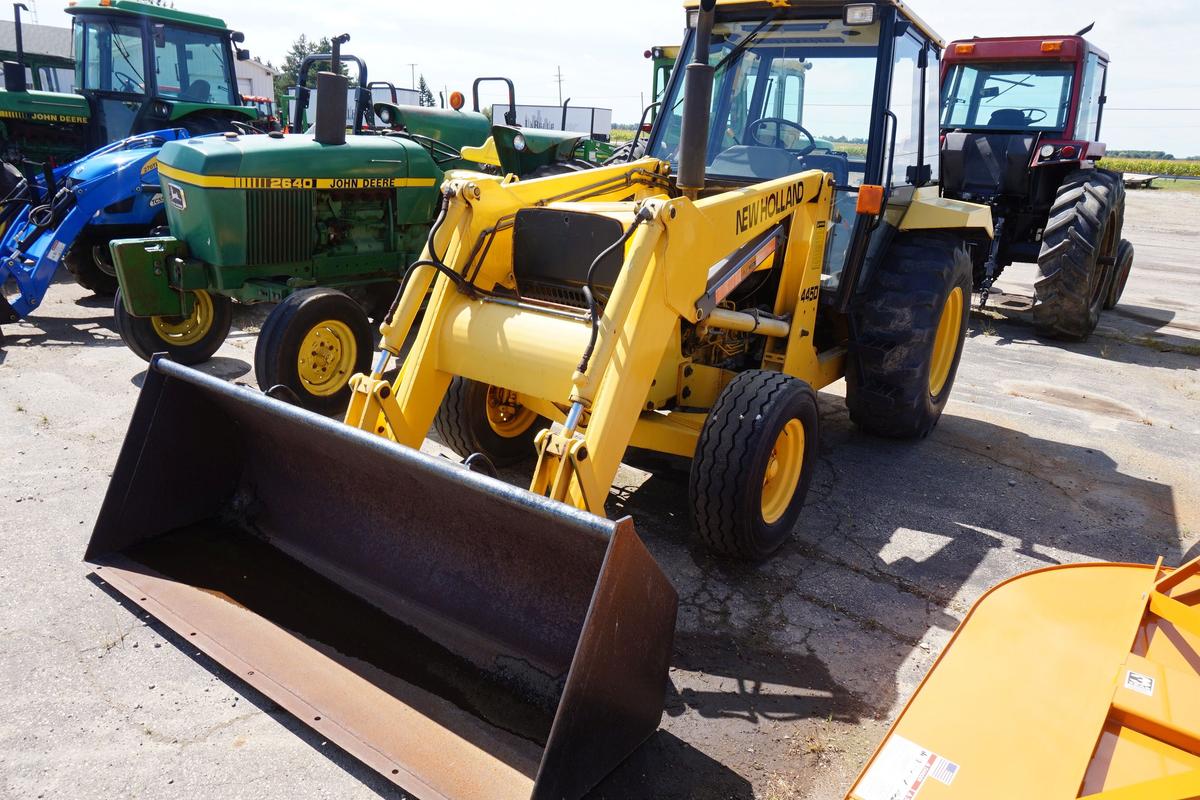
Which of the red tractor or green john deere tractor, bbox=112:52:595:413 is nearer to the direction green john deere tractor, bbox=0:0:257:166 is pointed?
the green john deere tractor

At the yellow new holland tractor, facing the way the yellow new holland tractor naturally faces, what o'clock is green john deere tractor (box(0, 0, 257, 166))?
The green john deere tractor is roughly at 3 o'clock from the yellow new holland tractor.

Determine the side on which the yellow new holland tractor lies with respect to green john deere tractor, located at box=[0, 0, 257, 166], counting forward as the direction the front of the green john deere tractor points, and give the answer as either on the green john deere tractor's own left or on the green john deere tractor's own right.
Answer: on the green john deere tractor's own left

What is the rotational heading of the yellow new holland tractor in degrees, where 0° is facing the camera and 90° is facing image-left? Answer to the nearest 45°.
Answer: approximately 45°

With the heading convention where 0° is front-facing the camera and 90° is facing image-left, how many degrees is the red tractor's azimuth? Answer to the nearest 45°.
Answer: approximately 225°

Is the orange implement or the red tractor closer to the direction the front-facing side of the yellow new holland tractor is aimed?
the orange implement

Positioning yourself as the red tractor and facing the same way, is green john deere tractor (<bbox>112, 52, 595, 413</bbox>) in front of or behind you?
behind

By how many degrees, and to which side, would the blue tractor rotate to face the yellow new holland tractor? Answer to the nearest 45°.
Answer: approximately 90° to its left

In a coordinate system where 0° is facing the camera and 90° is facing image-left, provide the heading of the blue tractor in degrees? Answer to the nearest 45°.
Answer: approximately 45°
